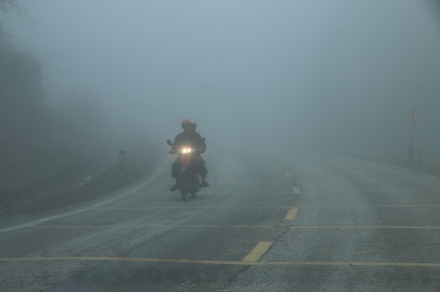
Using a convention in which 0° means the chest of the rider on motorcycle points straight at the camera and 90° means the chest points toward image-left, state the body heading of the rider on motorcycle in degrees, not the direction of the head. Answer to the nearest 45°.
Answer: approximately 0°
